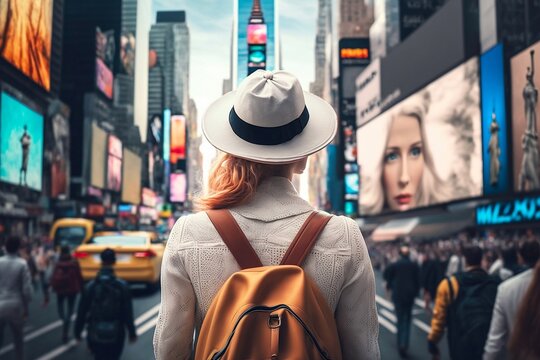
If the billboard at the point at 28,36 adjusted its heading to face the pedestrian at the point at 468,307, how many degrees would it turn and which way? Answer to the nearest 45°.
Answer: approximately 45° to its right

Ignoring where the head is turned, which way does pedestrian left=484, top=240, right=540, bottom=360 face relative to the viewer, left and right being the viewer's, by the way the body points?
facing away from the viewer

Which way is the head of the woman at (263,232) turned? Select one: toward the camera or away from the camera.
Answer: away from the camera

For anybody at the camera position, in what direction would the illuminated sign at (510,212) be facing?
facing the viewer and to the left of the viewer

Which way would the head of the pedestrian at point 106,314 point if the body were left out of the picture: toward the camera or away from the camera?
away from the camera

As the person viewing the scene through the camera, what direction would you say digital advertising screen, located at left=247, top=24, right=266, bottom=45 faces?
facing the viewer

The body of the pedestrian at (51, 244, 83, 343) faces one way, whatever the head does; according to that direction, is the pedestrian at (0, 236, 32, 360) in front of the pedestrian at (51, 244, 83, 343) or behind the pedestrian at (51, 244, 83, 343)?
behind

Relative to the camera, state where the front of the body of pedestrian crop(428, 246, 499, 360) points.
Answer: away from the camera

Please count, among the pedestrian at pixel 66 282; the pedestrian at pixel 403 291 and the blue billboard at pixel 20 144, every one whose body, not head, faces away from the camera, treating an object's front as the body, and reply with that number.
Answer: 2

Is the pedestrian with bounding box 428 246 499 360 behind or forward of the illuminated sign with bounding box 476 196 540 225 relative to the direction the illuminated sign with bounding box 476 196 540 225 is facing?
forward

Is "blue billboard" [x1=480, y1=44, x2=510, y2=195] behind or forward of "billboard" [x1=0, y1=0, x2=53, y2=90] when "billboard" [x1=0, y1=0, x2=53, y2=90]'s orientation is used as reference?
forward

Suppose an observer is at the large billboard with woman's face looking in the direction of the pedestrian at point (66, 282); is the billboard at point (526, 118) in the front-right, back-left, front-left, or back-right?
front-left

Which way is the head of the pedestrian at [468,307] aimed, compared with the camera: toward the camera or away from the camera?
away from the camera

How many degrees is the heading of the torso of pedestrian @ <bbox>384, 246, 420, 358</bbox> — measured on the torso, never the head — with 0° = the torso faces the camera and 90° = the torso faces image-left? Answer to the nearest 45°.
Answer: approximately 180°

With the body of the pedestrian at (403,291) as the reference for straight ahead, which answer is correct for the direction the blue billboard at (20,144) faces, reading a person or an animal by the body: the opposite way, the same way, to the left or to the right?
to the right

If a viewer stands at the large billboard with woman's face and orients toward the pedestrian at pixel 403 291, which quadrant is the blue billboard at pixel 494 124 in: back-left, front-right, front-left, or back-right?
front-left

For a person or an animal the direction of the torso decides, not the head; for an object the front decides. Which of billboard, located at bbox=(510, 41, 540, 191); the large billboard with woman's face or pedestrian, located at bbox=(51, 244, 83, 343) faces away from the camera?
the pedestrian
